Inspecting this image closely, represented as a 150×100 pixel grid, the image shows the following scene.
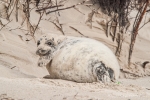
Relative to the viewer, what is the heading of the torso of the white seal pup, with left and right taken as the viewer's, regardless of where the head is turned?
facing away from the viewer and to the left of the viewer
